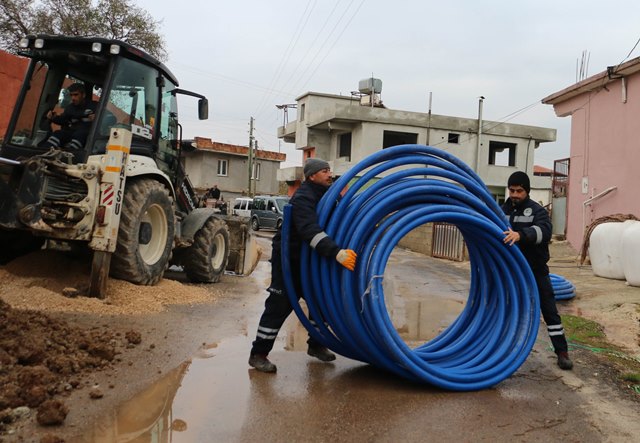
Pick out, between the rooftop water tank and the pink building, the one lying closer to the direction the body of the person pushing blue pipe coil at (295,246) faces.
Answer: the pink building

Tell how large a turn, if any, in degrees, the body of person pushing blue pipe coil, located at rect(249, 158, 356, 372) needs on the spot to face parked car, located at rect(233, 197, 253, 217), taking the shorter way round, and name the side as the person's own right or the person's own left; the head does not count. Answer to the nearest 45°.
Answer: approximately 90° to the person's own left

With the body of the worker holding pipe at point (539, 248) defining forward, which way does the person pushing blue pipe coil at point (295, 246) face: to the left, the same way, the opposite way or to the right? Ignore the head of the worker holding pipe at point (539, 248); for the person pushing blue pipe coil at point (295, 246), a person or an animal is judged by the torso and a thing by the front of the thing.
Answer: the opposite way

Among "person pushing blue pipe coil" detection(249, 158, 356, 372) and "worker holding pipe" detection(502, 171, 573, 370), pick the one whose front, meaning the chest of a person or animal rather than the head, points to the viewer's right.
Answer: "person pushing blue pipe coil" detection(249, 158, 356, 372)

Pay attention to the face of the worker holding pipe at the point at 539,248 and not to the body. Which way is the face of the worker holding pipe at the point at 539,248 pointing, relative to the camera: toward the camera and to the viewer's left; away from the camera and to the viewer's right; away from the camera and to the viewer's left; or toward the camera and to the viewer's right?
toward the camera and to the viewer's left

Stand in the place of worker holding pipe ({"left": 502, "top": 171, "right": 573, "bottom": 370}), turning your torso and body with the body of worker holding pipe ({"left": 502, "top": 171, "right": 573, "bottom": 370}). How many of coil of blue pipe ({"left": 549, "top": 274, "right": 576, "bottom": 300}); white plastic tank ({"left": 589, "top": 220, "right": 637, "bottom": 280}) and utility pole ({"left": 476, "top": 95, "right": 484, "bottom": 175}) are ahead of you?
0

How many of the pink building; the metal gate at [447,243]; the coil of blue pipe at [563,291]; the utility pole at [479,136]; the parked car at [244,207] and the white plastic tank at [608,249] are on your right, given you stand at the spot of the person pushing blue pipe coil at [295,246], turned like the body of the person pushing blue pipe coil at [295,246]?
0

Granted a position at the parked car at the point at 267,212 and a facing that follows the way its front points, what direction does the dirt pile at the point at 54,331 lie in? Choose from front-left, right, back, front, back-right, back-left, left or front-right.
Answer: front-right

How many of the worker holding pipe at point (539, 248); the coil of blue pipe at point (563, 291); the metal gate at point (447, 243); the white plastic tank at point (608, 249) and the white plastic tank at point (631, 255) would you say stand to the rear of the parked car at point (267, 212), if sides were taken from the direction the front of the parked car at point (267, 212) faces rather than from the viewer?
0

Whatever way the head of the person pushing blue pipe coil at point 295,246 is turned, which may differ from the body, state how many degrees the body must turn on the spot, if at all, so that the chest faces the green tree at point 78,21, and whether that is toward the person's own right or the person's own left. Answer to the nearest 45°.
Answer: approximately 135° to the person's own left

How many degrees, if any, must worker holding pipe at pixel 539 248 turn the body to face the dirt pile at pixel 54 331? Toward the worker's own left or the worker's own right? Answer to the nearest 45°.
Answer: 0° — they already face it

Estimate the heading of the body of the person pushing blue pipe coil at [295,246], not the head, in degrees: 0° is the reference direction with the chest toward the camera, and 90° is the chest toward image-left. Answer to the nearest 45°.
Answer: approximately 270°

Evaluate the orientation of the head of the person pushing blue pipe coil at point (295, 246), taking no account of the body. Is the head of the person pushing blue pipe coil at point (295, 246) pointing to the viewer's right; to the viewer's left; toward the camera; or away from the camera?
to the viewer's right

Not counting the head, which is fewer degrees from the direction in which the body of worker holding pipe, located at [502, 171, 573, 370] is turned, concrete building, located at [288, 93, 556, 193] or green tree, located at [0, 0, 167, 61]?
the green tree
